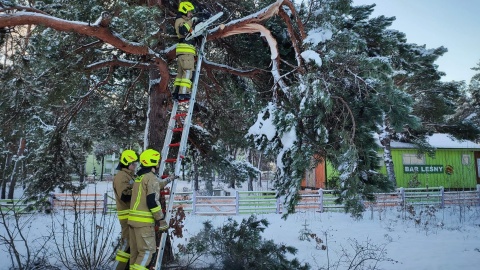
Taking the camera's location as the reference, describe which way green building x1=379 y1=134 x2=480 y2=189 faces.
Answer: facing the viewer

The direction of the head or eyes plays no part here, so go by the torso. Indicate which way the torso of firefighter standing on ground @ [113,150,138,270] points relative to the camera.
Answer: to the viewer's right

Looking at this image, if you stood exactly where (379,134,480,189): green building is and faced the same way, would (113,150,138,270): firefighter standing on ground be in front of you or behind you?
in front

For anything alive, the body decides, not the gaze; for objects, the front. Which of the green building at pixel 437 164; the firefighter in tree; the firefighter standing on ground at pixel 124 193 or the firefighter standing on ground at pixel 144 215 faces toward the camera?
the green building

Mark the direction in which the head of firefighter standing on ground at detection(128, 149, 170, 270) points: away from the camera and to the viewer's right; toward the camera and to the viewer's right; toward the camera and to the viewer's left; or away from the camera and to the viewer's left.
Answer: away from the camera and to the viewer's right

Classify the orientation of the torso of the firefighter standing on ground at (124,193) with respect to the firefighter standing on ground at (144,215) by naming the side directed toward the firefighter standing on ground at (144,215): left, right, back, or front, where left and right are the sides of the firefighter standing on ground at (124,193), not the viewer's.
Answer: right
